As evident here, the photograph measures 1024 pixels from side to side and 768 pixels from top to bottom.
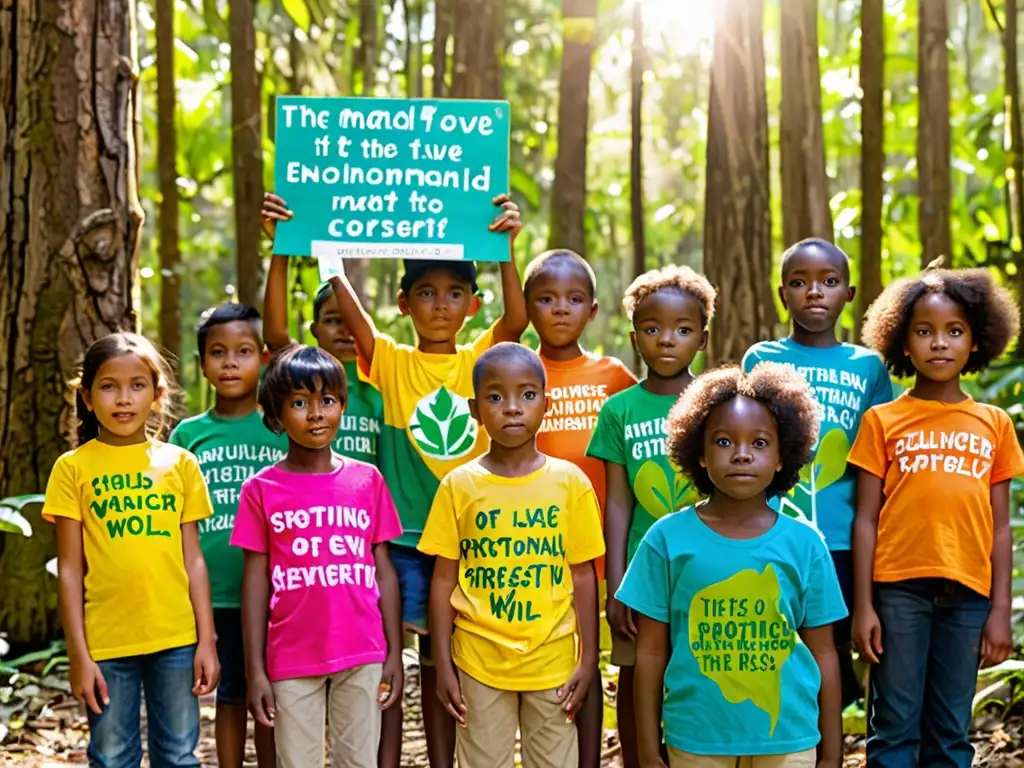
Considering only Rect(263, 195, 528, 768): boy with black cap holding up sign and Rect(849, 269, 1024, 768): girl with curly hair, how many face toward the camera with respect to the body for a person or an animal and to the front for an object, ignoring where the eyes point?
2

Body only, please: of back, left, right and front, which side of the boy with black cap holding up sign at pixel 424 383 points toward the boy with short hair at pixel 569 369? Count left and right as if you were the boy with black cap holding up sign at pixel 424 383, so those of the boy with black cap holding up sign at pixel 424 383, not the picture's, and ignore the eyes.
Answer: left

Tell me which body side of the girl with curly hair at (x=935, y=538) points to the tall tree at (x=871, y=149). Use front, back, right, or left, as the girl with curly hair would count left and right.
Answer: back

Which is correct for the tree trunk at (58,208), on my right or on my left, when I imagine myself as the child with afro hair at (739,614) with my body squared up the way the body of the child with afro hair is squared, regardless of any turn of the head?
on my right

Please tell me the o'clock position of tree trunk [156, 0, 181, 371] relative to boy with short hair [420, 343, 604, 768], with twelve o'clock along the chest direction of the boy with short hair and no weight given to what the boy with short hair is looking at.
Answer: The tree trunk is roughly at 5 o'clock from the boy with short hair.

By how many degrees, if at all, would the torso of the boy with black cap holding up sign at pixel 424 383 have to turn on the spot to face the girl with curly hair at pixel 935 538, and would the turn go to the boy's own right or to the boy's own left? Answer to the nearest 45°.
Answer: approximately 90° to the boy's own left

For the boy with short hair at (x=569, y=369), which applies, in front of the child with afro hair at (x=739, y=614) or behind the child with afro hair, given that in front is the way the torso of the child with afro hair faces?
behind
